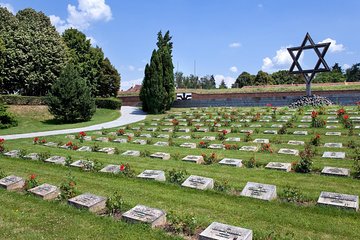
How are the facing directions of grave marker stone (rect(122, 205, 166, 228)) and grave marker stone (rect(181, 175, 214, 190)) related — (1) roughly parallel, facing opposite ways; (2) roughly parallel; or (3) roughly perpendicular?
roughly parallel

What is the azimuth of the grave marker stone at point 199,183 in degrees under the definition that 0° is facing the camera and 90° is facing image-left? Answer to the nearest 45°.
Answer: approximately 45°

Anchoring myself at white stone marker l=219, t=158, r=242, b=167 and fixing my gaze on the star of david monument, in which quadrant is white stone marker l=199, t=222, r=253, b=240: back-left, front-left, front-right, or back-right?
back-right

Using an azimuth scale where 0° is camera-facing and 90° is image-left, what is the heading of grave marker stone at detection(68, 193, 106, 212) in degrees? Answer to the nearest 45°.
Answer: approximately 45°

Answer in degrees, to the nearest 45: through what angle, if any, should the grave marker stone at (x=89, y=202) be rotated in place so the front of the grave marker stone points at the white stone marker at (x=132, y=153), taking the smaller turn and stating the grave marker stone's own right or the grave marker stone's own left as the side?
approximately 135° to the grave marker stone's own right

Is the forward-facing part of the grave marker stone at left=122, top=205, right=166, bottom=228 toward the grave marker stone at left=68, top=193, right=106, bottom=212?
no

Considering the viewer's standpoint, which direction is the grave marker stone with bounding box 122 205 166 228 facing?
facing the viewer and to the left of the viewer

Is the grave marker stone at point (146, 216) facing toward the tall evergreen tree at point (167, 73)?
no

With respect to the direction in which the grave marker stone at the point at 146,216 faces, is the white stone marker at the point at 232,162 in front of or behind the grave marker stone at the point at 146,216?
behind

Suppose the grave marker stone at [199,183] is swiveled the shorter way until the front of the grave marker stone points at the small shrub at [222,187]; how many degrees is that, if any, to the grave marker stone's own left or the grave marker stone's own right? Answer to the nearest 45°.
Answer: approximately 135° to the grave marker stone's own left

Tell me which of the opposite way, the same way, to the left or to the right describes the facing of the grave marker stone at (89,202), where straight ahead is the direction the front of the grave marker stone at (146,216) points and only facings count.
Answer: the same way

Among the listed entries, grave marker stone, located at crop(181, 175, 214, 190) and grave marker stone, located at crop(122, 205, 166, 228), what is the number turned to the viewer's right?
0

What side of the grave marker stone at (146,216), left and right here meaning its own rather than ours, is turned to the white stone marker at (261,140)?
back

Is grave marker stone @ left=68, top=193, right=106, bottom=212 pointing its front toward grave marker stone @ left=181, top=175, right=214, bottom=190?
no

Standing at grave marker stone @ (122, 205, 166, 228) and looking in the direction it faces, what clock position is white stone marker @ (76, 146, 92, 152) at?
The white stone marker is roughly at 4 o'clock from the grave marker stone.

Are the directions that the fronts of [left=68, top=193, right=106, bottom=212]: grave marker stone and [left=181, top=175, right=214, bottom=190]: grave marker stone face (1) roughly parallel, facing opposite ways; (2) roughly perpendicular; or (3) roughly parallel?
roughly parallel

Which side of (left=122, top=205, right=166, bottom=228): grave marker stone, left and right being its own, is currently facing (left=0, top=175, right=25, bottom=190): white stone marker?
right

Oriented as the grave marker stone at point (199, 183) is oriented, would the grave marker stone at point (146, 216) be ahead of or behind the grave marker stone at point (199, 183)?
ahead
